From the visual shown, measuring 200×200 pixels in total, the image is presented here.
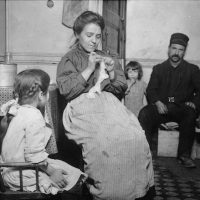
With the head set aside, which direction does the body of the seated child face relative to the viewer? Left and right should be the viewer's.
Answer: facing away from the viewer and to the right of the viewer

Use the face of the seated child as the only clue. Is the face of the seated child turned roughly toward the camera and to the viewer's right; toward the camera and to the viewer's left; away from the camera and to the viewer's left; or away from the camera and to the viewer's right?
away from the camera and to the viewer's right

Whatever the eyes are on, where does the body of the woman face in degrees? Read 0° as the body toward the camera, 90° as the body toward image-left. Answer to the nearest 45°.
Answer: approximately 315°

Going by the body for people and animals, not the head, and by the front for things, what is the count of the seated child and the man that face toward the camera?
1

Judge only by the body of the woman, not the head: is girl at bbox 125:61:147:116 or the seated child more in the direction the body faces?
the seated child

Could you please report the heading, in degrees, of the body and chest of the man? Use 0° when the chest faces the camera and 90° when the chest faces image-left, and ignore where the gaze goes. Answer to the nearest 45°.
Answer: approximately 0°
